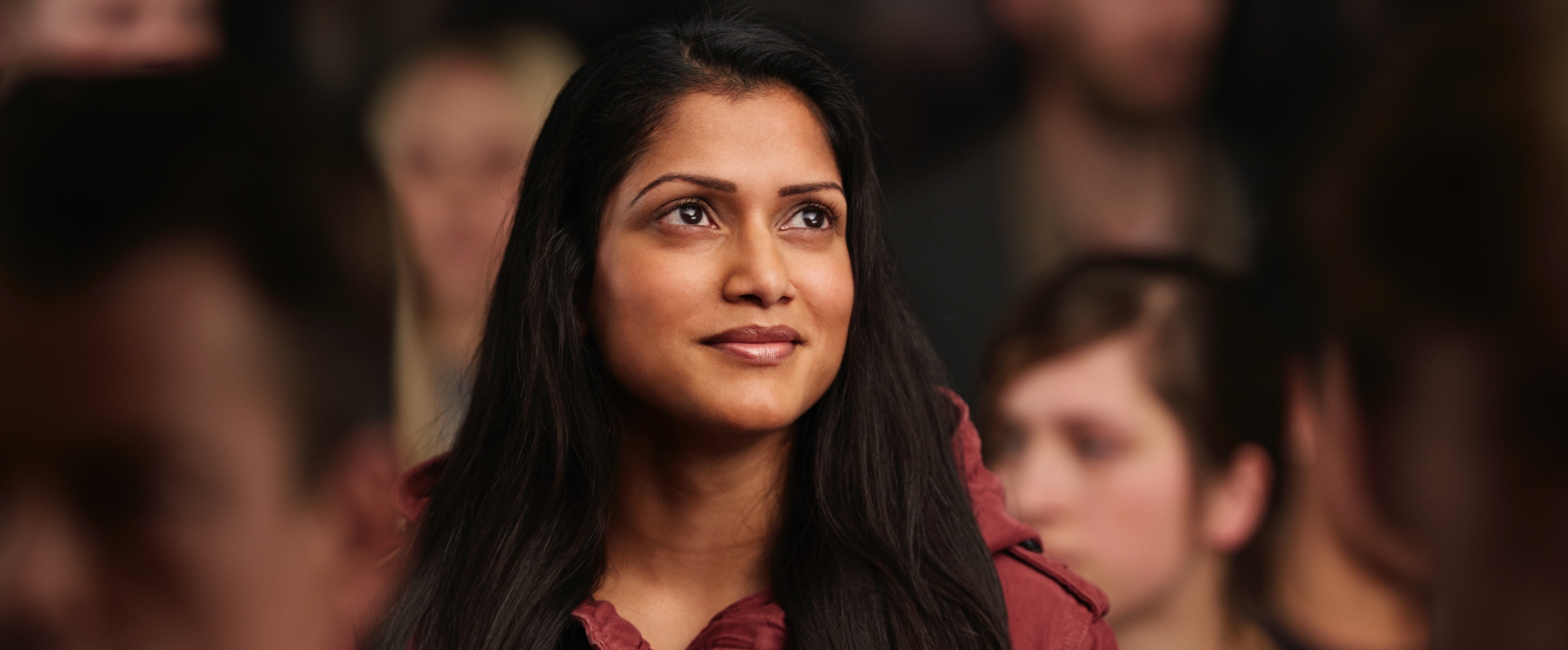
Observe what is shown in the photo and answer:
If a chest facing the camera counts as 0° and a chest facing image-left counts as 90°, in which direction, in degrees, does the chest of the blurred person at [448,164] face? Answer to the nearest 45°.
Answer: approximately 0°

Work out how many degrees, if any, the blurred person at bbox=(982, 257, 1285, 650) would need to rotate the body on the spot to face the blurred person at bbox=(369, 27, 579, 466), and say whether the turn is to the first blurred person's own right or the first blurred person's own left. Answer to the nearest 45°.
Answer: approximately 45° to the first blurred person's own right

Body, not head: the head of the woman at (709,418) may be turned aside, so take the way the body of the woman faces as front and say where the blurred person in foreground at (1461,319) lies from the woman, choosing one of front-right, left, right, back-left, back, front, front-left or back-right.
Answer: left

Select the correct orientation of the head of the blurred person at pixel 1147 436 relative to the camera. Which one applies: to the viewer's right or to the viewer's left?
to the viewer's left

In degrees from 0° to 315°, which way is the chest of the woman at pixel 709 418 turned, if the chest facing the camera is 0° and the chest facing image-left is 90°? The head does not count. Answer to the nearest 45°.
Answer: approximately 315°

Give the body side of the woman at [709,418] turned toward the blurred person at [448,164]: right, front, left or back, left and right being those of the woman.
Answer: back

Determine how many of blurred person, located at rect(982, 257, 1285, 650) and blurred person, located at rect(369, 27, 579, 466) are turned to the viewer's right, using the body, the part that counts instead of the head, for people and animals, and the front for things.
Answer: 0
